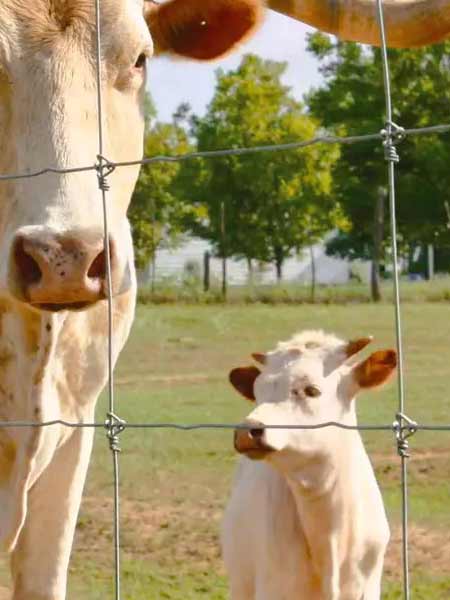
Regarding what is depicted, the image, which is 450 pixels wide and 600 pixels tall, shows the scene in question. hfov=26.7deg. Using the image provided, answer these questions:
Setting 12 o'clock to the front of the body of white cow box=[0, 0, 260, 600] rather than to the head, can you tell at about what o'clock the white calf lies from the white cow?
The white calf is roughly at 7 o'clock from the white cow.

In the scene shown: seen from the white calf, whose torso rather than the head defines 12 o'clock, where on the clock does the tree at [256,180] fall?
The tree is roughly at 6 o'clock from the white calf.

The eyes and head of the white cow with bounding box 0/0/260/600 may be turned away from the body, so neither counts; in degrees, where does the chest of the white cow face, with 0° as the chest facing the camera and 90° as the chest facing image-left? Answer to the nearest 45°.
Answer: approximately 0°

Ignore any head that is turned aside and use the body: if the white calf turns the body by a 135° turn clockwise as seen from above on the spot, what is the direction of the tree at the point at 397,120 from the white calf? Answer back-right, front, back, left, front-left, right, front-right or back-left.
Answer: front-right

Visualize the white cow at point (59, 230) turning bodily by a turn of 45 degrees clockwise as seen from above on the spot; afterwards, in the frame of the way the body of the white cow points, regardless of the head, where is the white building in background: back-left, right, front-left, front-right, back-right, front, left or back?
back-right

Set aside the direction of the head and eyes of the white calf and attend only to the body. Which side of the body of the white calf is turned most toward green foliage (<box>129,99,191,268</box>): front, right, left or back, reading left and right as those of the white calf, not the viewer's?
back

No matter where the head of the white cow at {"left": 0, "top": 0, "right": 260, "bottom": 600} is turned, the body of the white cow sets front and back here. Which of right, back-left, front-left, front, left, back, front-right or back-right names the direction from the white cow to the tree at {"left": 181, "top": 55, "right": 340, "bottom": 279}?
back

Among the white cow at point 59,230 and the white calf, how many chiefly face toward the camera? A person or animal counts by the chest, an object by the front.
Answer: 2
